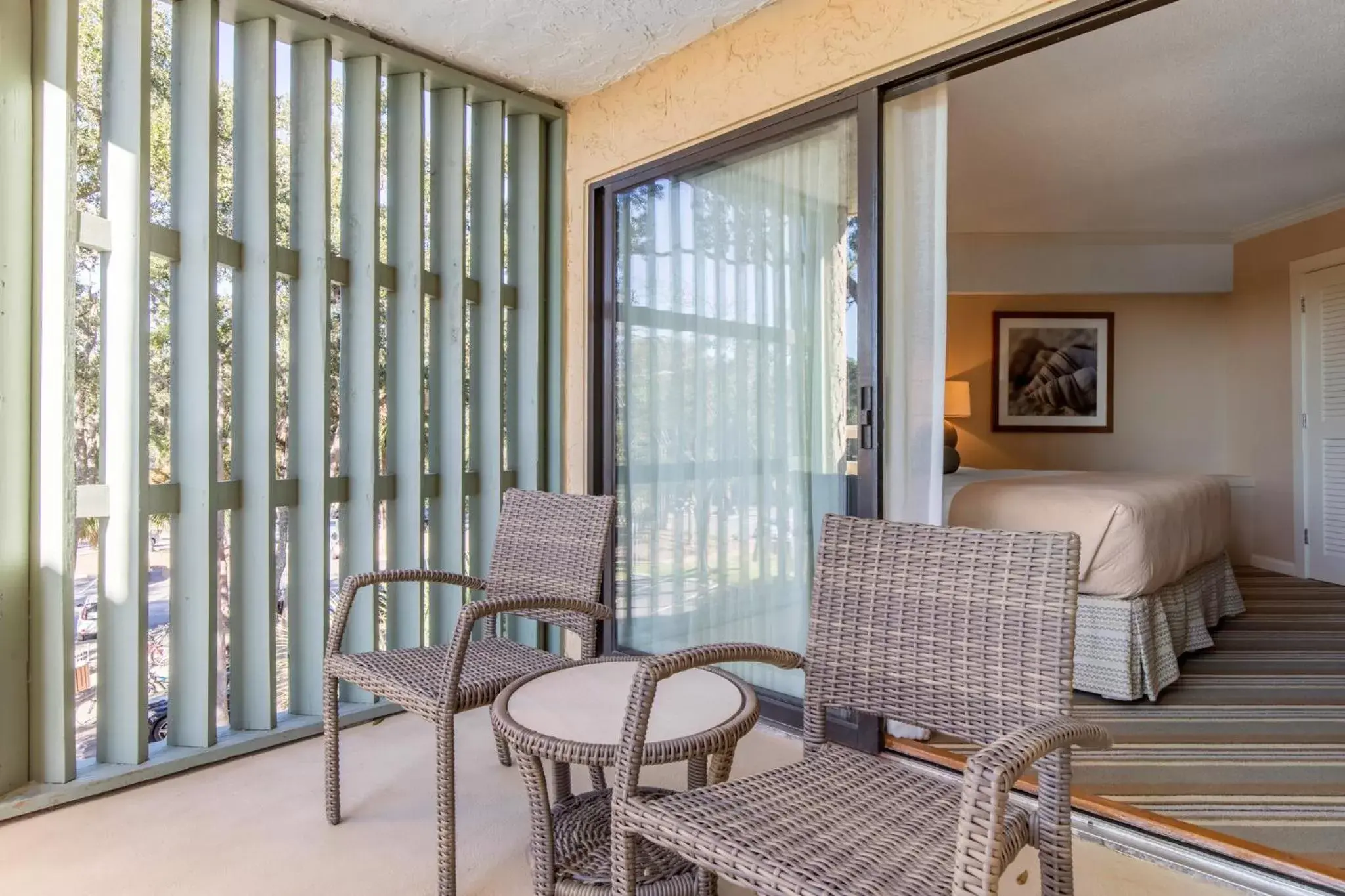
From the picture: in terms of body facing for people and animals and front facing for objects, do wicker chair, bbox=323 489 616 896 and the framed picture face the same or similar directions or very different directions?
same or similar directions

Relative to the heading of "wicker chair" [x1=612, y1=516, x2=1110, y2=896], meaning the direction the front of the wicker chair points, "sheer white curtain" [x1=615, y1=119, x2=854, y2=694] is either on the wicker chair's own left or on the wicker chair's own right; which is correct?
on the wicker chair's own right

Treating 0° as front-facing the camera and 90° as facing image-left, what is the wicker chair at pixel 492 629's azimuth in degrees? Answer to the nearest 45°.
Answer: approximately 45°

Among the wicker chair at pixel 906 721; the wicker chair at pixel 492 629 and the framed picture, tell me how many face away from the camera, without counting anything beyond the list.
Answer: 0

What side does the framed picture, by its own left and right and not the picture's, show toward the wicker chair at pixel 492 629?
front

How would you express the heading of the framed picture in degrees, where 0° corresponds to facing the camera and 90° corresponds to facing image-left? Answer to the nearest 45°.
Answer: approximately 0°

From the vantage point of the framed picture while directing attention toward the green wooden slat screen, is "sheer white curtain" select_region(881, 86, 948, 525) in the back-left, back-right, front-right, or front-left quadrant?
front-left

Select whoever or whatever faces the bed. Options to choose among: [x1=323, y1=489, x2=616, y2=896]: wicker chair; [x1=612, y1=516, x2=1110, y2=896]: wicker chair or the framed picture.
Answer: the framed picture

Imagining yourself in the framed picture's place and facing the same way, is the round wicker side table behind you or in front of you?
in front

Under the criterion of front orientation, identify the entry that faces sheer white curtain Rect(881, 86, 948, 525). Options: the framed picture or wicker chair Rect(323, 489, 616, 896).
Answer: the framed picture

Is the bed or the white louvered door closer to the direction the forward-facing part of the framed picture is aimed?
the bed

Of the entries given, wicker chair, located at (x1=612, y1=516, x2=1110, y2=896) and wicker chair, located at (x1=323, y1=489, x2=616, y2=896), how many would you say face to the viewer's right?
0

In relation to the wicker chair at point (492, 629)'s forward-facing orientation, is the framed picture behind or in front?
behind

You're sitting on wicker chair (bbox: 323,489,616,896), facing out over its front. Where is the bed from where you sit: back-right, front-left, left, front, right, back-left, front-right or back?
back-left

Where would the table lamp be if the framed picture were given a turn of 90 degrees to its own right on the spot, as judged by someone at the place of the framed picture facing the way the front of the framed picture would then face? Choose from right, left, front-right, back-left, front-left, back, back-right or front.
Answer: front-left

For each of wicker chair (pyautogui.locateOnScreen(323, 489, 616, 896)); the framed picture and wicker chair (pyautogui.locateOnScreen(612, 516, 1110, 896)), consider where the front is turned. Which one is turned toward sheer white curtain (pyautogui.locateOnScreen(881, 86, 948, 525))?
the framed picture
